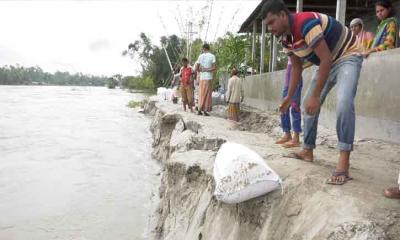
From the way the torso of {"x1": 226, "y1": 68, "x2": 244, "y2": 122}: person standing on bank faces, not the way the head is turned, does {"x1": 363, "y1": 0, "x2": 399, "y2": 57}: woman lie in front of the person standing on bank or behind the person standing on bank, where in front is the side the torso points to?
behind

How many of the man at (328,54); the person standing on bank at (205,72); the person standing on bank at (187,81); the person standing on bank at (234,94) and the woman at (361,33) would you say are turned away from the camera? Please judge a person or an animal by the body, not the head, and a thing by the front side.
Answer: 2

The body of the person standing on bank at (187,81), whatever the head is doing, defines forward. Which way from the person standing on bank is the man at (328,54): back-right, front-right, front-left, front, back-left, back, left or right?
front

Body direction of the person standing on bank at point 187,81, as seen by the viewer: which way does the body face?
toward the camera

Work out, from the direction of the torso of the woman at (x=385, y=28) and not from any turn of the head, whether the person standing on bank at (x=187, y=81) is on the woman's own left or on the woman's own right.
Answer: on the woman's own right

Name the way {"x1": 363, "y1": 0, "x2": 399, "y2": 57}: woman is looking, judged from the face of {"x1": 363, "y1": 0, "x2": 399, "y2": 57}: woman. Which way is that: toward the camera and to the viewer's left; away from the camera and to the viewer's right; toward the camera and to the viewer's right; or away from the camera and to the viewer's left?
toward the camera and to the viewer's left

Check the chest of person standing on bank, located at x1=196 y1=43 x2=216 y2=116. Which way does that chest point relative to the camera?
away from the camera

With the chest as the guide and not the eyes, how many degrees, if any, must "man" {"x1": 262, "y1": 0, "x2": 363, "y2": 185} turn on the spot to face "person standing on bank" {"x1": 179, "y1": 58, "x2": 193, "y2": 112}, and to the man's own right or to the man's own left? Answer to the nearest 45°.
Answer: approximately 90° to the man's own right

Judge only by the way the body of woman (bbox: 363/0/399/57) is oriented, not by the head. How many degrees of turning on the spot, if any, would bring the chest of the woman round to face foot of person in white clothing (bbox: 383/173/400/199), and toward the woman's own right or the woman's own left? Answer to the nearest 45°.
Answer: approximately 45° to the woman's own left

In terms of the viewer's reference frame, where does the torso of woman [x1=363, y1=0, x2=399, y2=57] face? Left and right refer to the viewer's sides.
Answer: facing the viewer and to the left of the viewer

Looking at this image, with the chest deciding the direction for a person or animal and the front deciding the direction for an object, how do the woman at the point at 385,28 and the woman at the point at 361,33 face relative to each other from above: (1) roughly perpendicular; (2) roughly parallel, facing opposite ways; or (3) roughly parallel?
roughly parallel
